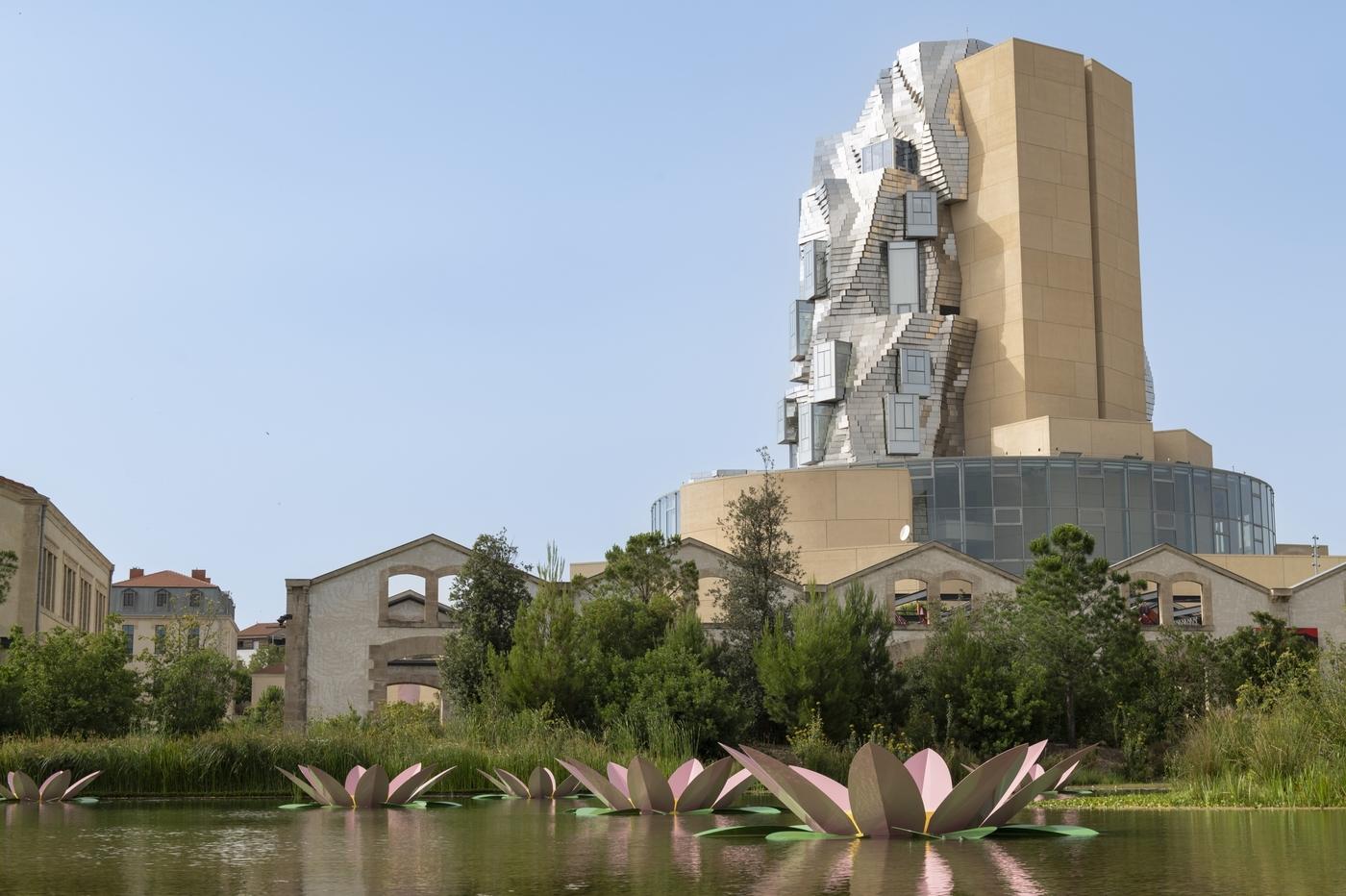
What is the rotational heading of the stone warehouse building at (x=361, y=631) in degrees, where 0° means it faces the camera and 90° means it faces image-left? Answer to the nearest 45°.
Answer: approximately 0°

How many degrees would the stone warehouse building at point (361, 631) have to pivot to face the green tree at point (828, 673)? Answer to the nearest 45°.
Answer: approximately 45° to its left

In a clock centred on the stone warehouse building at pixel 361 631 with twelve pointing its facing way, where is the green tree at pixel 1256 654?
The green tree is roughly at 10 o'clock from the stone warehouse building.

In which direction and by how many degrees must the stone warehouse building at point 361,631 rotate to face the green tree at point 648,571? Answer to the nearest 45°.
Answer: approximately 45° to its left
